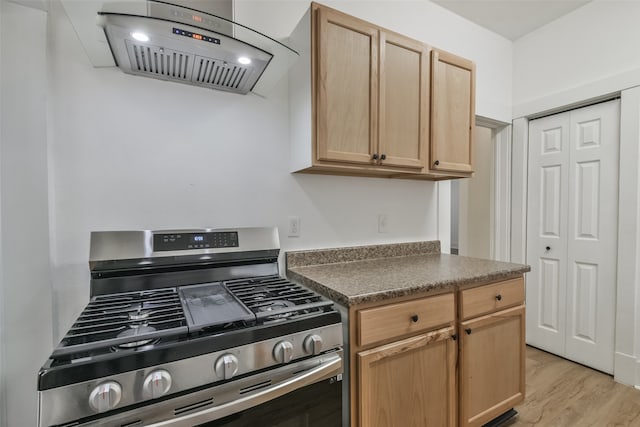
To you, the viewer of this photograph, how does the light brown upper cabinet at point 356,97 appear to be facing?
facing the viewer and to the right of the viewer

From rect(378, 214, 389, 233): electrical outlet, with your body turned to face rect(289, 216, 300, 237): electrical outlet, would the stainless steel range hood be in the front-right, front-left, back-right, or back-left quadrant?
front-left

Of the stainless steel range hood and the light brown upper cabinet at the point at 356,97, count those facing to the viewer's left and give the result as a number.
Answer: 0

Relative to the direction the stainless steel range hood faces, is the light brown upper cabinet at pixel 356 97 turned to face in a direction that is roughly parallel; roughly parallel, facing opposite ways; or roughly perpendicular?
roughly parallel

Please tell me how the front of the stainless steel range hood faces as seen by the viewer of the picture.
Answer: facing the viewer

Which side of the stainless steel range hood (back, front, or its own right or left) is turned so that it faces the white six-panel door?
left

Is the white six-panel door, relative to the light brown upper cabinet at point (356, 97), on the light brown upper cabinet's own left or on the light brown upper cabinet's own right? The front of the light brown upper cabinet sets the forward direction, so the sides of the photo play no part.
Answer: on the light brown upper cabinet's own left

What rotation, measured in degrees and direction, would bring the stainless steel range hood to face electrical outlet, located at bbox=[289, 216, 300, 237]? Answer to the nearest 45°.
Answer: approximately 135° to its left
